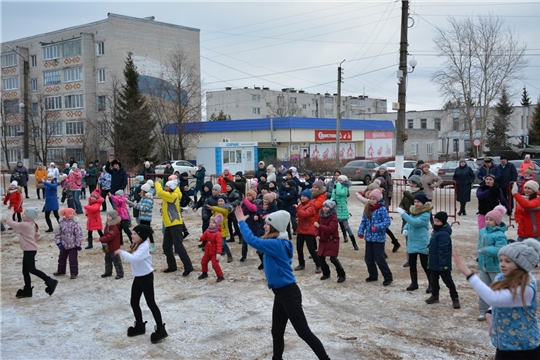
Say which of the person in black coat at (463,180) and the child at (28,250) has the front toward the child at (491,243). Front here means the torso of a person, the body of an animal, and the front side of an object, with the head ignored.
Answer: the person in black coat

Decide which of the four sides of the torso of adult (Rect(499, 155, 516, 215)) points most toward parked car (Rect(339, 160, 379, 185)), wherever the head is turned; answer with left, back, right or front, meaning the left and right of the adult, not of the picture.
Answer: right

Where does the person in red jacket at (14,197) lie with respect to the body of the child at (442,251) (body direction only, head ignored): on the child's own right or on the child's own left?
on the child's own right

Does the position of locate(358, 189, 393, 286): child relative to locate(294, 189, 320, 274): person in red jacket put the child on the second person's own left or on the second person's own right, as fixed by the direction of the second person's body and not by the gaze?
on the second person's own left

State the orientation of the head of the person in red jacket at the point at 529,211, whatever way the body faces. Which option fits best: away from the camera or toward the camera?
toward the camera

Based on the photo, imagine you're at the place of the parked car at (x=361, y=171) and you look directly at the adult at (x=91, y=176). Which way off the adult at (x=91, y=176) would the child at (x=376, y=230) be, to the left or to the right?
left

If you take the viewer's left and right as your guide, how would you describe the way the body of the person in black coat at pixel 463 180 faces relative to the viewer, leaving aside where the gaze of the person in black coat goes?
facing the viewer

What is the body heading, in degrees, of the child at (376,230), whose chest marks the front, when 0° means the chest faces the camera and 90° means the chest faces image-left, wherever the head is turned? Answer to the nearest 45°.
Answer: approximately 45°

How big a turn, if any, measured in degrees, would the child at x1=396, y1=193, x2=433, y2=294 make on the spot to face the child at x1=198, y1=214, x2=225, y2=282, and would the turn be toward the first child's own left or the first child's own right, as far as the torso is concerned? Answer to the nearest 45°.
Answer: approximately 45° to the first child's own right

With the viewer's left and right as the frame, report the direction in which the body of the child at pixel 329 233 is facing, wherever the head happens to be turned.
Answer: facing the viewer and to the left of the viewer

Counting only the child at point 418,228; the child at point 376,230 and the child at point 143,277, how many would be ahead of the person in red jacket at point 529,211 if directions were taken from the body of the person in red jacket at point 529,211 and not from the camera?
3
